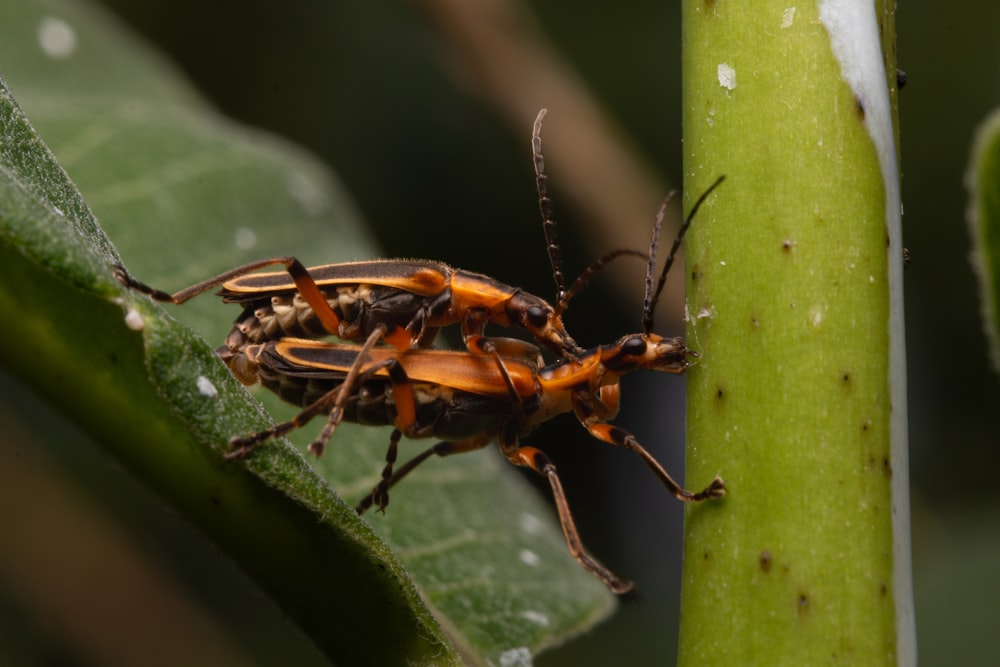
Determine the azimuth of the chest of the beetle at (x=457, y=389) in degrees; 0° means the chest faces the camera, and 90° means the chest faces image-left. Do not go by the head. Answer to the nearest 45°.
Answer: approximately 270°

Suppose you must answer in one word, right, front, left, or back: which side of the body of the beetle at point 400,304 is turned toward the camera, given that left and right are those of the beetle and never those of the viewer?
right

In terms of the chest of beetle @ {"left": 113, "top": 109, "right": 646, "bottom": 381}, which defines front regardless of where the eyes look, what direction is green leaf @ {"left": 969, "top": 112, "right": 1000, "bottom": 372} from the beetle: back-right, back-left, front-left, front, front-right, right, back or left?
front-right
